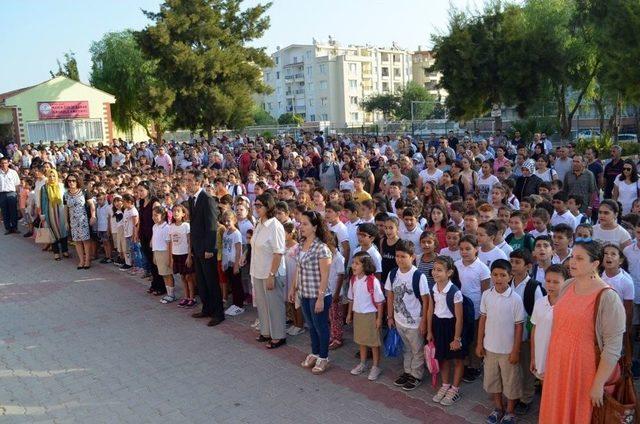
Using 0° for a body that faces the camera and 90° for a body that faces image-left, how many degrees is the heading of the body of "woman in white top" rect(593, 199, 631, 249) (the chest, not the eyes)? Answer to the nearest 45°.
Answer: approximately 45°

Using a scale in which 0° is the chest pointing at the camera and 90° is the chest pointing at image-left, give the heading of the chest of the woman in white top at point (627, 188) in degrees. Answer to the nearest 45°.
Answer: approximately 45°

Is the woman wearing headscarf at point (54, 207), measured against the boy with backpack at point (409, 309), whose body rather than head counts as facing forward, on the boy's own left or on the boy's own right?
on the boy's own right

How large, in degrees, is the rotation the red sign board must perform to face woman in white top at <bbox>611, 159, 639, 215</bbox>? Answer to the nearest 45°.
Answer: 0° — it already faces them

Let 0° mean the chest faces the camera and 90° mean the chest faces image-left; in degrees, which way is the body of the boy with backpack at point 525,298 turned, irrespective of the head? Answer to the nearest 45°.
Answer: approximately 45°

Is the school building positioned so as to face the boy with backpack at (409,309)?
yes

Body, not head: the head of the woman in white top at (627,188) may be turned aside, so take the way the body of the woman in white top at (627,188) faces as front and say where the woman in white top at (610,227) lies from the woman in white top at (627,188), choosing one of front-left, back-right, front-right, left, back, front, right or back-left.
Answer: front-left

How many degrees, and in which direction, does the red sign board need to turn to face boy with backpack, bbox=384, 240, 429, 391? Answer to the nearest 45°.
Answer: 0° — it already faces them

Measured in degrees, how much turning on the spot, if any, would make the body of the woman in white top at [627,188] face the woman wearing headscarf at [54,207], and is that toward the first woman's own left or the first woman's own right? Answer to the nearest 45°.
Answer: approximately 45° to the first woman's own right
